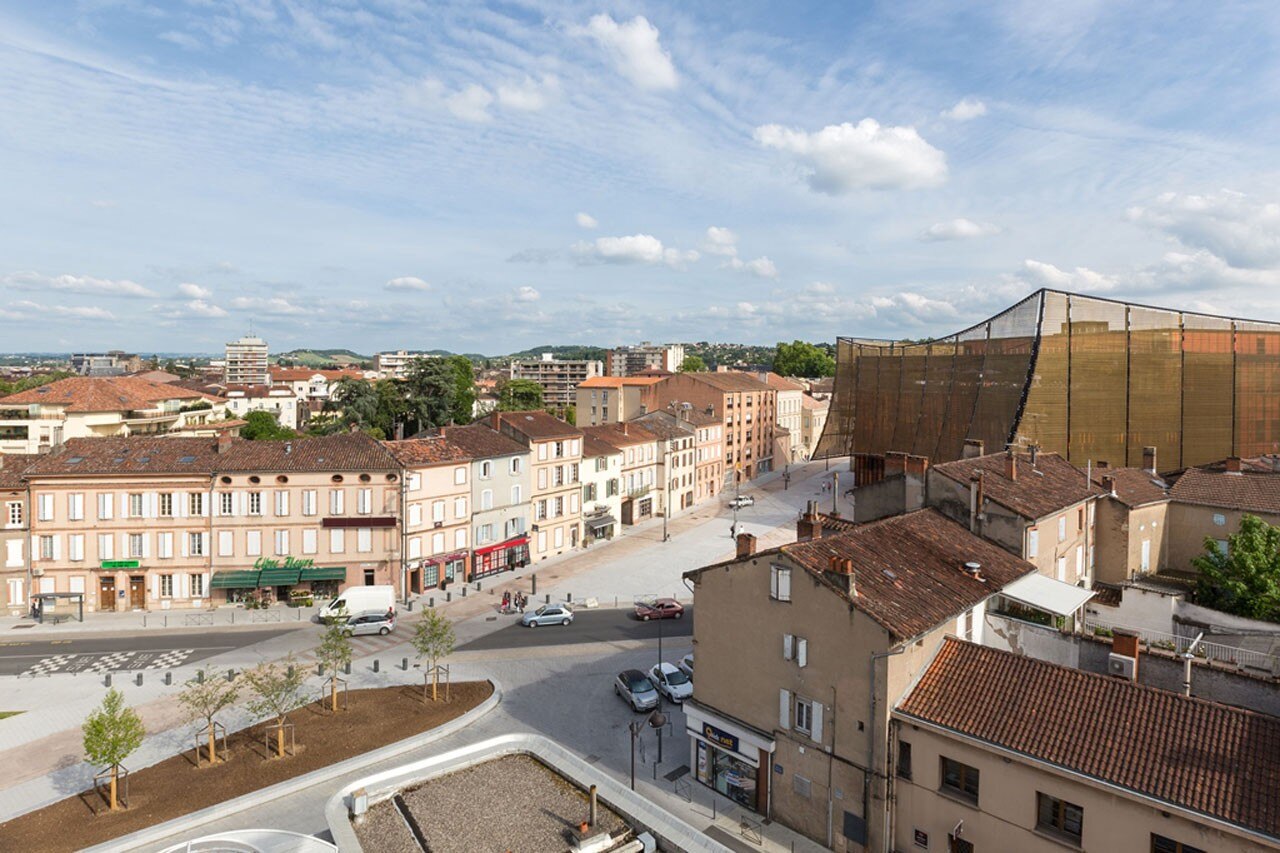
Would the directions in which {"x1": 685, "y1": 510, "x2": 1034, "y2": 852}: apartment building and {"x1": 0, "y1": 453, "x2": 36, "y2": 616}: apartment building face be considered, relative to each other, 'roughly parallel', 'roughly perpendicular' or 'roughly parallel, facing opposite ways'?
roughly perpendicular

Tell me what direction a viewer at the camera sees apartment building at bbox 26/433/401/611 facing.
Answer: facing the viewer

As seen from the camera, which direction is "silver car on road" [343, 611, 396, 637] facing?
to the viewer's left

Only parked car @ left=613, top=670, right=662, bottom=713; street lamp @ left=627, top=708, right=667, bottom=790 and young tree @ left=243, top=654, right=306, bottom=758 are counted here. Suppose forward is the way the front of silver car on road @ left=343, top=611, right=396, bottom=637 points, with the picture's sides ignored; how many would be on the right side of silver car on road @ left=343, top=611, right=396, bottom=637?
0

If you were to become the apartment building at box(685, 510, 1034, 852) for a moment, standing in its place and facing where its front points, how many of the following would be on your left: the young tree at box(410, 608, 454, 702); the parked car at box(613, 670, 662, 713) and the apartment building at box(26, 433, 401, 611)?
0

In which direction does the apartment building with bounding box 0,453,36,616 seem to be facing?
toward the camera

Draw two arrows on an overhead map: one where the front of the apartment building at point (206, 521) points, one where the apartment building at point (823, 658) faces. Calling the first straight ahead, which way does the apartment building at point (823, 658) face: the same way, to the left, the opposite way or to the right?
to the right

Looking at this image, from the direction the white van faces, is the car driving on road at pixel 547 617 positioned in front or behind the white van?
behind

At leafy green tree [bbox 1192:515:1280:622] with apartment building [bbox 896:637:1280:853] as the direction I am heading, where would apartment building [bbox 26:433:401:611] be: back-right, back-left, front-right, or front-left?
front-right

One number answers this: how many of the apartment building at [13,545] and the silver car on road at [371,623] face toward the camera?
1

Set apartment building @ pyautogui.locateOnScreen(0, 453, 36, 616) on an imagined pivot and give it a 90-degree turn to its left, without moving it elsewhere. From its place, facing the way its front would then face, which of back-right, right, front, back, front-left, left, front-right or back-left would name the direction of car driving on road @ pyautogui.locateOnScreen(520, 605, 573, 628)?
front-right

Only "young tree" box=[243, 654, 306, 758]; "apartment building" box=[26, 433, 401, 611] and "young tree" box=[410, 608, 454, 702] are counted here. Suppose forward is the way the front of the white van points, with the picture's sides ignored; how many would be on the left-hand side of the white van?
2

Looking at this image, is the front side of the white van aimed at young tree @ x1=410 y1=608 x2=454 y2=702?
no

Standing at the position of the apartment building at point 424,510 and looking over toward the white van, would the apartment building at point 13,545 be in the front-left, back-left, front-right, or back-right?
front-right

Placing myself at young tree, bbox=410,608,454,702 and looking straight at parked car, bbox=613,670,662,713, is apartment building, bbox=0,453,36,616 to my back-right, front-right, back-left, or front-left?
back-left

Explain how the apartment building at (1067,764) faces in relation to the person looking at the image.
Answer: facing the viewer and to the left of the viewer

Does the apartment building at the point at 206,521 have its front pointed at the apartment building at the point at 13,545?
no

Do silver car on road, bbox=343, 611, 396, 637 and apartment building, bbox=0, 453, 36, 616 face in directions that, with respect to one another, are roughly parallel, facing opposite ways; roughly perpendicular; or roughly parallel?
roughly perpendicular

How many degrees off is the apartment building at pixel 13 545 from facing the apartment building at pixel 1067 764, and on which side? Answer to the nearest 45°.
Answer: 0° — it already faces it
